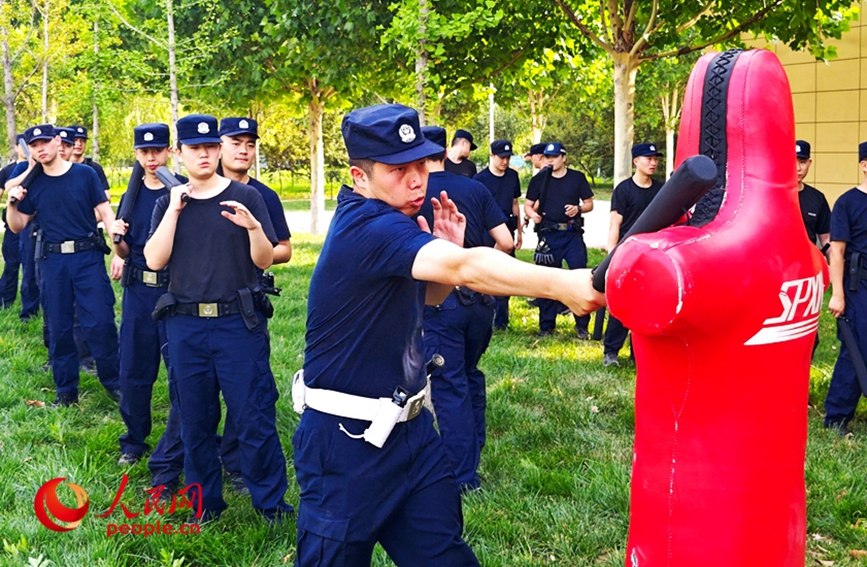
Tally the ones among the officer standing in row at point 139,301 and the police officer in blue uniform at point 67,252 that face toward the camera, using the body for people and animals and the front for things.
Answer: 2

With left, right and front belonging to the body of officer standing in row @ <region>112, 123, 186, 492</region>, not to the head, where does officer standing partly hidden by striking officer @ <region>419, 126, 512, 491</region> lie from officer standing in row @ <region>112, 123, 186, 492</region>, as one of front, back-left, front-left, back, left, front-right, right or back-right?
front-left

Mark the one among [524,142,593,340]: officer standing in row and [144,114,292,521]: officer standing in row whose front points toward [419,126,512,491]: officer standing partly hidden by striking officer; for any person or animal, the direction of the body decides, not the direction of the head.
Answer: [524,142,593,340]: officer standing in row

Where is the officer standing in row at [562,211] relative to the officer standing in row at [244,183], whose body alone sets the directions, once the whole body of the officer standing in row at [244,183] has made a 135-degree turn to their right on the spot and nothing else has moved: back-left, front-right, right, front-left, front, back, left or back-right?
back-right

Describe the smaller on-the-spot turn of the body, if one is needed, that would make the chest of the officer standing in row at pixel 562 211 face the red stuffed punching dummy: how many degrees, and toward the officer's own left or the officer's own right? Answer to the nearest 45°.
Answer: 0° — they already face it

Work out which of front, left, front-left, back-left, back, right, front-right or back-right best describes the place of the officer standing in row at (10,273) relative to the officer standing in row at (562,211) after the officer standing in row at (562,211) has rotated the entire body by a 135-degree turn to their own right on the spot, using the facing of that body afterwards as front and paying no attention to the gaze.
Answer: front-left

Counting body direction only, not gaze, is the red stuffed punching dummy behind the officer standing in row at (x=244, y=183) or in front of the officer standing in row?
in front

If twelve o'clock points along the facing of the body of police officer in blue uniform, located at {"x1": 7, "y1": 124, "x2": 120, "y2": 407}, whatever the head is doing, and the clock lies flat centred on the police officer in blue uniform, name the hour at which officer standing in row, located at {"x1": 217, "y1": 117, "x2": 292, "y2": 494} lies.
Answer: The officer standing in row is roughly at 11 o'clock from the police officer in blue uniform.
